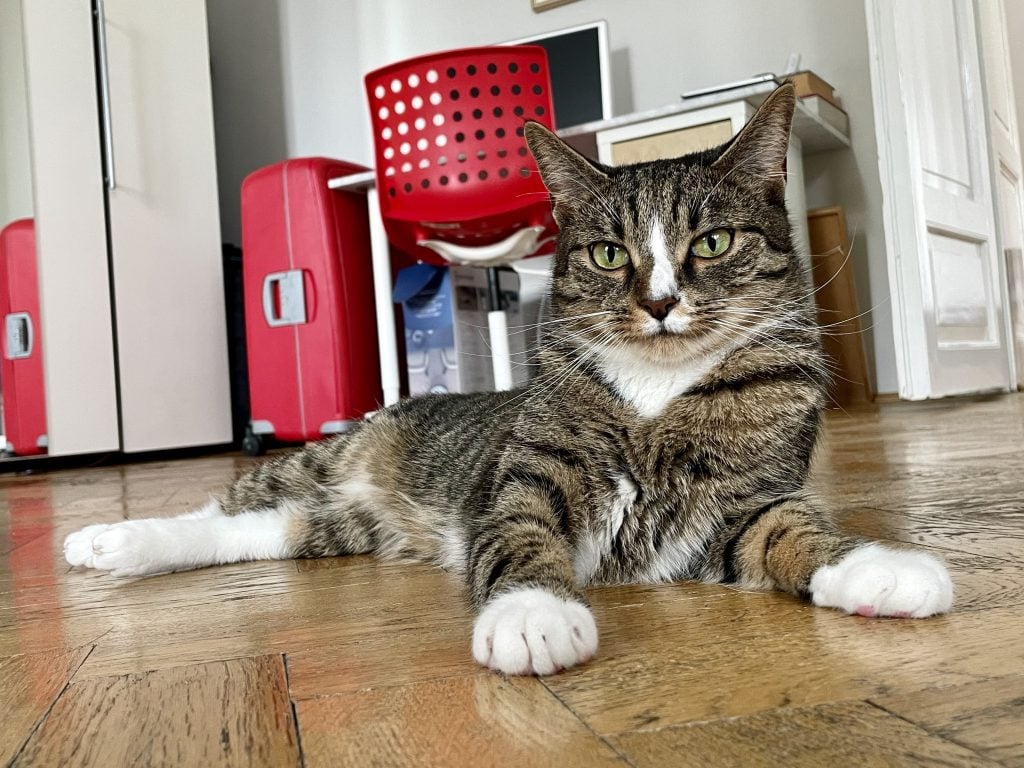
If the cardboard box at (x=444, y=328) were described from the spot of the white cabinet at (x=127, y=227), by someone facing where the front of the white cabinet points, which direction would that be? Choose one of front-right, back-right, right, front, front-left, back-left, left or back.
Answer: front-left

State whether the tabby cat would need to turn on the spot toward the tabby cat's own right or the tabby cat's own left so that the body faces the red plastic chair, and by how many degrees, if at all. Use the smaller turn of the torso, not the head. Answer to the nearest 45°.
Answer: approximately 135° to the tabby cat's own left

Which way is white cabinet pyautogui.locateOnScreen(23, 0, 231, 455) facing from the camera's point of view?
toward the camera

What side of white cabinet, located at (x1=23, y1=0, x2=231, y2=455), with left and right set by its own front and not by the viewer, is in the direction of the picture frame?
left

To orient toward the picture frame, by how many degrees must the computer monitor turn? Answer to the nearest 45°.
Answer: approximately 135° to its right

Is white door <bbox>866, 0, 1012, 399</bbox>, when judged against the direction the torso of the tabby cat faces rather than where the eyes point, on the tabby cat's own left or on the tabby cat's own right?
on the tabby cat's own left

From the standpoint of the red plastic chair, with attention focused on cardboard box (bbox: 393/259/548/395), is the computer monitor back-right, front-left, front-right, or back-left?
front-right

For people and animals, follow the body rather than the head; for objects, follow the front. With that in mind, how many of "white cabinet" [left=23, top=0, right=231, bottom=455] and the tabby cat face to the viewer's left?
0

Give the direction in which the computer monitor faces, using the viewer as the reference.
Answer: facing the viewer and to the left of the viewer

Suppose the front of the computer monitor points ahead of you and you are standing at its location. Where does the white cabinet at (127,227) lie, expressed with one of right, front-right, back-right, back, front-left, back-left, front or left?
front-right

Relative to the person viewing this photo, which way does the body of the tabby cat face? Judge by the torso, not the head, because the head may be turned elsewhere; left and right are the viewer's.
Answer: facing the viewer and to the right of the viewer

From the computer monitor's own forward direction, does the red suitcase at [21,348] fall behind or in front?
in front

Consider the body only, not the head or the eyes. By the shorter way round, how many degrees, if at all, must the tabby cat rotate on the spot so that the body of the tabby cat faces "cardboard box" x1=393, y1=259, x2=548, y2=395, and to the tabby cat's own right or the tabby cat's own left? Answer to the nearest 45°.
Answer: approximately 135° to the tabby cat's own left
